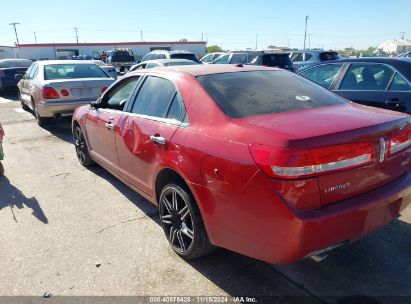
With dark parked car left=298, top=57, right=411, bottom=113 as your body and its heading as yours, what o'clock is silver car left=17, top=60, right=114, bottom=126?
The silver car is roughly at 12 o'clock from the dark parked car.

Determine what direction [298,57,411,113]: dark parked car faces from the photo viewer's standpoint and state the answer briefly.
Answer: facing to the left of the viewer

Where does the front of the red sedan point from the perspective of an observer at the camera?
facing away from the viewer and to the left of the viewer

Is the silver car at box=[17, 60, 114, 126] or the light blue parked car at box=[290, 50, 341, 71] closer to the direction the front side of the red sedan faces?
the silver car

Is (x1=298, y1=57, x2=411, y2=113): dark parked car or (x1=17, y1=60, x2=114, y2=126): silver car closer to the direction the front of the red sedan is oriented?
the silver car

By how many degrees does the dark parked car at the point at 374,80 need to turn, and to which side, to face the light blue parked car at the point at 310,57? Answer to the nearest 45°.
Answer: approximately 90° to its right

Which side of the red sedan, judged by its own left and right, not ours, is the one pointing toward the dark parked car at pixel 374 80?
right
